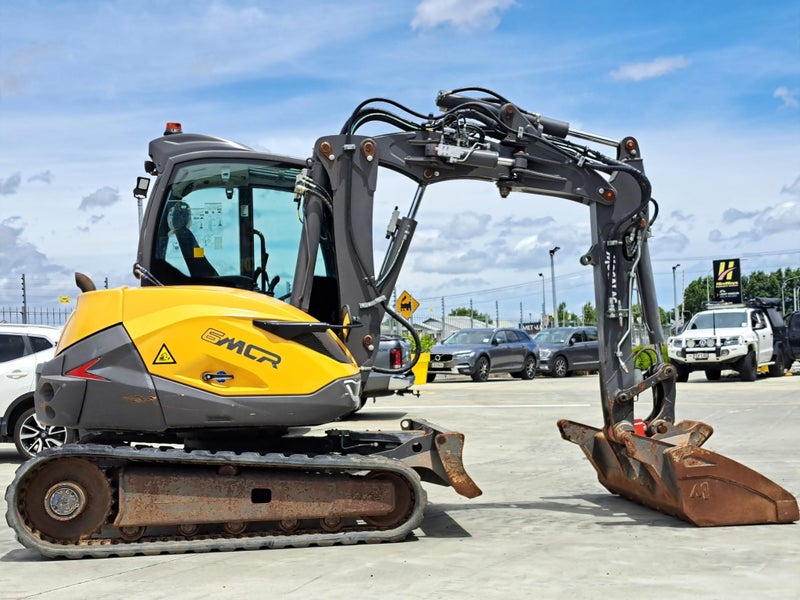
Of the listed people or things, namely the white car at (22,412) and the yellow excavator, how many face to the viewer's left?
1

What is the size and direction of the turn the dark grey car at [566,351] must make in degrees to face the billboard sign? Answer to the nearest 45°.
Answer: approximately 180°

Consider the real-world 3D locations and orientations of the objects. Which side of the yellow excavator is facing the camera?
right

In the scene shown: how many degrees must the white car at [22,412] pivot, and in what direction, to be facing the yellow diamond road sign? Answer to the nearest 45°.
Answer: approximately 135° to its right

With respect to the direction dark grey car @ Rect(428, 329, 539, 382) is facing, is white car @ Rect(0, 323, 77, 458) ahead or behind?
ahead

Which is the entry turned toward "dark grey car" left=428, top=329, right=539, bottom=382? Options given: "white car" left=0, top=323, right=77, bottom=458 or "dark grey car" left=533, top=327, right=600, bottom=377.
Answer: "dark grey car" left=533, top=327, right=600, bottom=377

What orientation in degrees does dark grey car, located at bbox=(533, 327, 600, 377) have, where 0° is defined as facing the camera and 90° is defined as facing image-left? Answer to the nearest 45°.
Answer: approximately 45°

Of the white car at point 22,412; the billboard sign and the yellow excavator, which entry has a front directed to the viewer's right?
the yellow excavator

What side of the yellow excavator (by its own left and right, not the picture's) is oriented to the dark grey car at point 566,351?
left

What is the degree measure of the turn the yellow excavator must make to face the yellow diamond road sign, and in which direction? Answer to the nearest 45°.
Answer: approximately 90° to its left

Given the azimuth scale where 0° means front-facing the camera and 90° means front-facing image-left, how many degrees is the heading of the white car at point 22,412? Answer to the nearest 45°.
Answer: approximately 90°

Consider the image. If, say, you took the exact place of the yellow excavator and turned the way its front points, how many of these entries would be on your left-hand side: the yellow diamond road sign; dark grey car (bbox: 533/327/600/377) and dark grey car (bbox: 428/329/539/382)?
3

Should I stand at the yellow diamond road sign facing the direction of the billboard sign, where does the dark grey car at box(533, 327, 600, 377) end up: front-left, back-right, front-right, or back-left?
front-right
